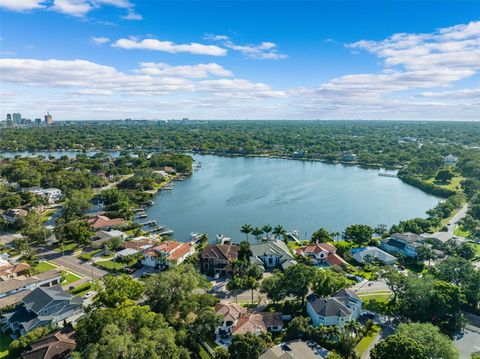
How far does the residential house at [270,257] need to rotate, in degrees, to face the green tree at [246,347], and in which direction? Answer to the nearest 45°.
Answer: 0° — it already faces it

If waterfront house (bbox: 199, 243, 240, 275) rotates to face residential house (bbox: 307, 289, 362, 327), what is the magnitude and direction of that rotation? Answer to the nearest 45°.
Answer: approximately 45° to its left

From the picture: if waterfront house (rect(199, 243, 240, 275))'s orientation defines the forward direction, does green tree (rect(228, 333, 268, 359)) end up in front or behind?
in front

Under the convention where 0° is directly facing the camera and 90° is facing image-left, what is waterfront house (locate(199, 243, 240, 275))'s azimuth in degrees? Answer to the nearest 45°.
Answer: approximately 0°

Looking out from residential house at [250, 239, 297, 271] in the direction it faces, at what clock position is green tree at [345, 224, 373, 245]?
The green tree is roughly at 8 o'clock from the residential house.

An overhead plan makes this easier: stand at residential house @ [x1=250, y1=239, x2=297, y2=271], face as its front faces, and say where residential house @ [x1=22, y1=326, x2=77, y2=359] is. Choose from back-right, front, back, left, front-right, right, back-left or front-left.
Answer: front-right

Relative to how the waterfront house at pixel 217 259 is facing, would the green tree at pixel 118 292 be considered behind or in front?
in front

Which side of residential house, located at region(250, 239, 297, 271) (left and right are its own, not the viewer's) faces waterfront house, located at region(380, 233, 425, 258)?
left

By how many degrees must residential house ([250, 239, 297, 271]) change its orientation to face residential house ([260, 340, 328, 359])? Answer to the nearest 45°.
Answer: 0° — it already faces it

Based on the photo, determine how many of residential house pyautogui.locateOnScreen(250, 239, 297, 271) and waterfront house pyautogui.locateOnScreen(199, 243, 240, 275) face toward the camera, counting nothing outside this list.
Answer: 2

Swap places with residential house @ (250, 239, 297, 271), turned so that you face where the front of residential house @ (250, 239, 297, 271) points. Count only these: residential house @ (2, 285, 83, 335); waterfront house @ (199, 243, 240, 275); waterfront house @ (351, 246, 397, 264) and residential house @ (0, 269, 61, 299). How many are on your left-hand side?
1

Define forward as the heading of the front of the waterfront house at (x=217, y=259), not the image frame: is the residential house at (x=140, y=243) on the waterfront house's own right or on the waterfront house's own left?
on the waterfront house's own right
